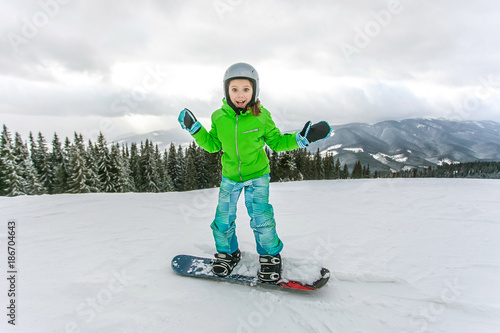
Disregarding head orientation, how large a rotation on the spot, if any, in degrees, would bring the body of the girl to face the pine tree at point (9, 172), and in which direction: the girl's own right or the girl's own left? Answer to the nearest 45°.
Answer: approximately 135° to the girl's own right

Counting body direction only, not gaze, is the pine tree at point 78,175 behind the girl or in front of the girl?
behind

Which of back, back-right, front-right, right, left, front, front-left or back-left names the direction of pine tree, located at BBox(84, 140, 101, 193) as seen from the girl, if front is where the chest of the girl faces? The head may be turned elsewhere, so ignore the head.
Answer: back-right

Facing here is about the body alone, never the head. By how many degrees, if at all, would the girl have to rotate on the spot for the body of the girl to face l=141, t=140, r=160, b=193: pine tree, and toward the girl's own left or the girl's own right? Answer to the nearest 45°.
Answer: approximately 135° to the girl's own right

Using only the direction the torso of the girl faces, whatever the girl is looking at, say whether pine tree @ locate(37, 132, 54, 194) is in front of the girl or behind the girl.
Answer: behind

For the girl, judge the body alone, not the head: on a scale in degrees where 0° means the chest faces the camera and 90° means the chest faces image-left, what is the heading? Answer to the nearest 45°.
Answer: approximately 0°

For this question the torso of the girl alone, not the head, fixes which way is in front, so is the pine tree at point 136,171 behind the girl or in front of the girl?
behind
